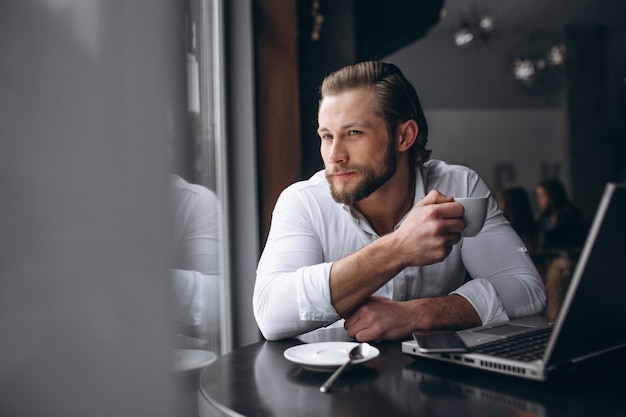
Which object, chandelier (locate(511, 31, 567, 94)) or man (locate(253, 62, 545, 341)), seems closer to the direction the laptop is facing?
the man

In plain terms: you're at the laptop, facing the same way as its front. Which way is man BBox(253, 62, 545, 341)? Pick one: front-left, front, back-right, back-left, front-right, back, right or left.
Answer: front

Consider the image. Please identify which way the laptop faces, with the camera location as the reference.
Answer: facing away from the viewer and to the left of the viewer

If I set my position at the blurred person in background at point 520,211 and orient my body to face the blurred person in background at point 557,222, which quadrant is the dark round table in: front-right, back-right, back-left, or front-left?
back-right

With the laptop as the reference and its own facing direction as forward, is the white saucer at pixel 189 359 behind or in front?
in front

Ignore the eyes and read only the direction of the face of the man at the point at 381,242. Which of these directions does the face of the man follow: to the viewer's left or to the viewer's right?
to the viewer's left

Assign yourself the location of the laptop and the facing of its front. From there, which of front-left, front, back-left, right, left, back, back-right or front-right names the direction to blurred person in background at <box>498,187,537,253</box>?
front-right
